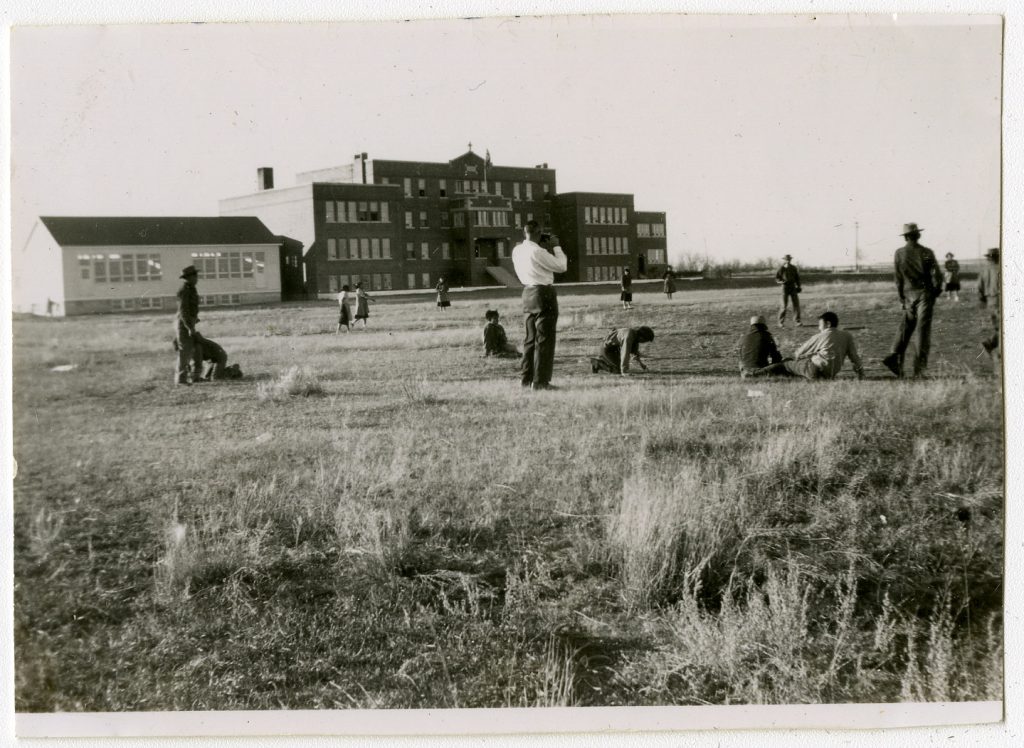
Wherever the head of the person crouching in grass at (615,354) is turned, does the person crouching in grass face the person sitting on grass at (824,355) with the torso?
yes

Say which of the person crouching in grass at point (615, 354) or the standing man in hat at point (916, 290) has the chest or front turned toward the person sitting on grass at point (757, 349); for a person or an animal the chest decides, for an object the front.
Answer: the person crouching in grass

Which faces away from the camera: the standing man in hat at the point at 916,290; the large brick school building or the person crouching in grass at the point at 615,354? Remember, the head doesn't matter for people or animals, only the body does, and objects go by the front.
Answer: the standing man in hat

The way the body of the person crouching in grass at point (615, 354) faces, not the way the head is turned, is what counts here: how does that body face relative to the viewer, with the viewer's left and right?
facing to the right of the viewer

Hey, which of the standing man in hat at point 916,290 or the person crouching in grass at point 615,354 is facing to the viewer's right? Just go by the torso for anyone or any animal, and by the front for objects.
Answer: the person crouching in grass

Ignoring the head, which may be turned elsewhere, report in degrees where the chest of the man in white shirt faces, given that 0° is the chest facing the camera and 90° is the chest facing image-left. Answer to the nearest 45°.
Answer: approximately 225°

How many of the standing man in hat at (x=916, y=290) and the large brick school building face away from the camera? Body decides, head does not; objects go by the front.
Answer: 1

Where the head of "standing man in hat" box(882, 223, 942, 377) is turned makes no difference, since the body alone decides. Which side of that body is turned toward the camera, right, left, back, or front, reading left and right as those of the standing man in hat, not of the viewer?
back

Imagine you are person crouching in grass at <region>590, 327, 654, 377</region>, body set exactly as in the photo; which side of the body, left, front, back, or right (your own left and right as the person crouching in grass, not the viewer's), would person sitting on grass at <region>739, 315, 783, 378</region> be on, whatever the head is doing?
front

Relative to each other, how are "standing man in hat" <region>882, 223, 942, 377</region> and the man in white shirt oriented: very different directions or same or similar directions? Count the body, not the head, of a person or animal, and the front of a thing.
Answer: same or similar directions

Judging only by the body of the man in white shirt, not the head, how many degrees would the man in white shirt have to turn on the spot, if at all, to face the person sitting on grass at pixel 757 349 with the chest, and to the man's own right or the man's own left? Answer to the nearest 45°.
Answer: approximately 45° to the man's own right

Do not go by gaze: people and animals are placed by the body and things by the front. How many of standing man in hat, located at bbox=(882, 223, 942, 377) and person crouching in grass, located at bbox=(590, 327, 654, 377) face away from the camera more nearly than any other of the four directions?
1

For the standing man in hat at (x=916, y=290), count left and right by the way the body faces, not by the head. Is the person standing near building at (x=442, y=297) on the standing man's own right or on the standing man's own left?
on the standing man's own left
